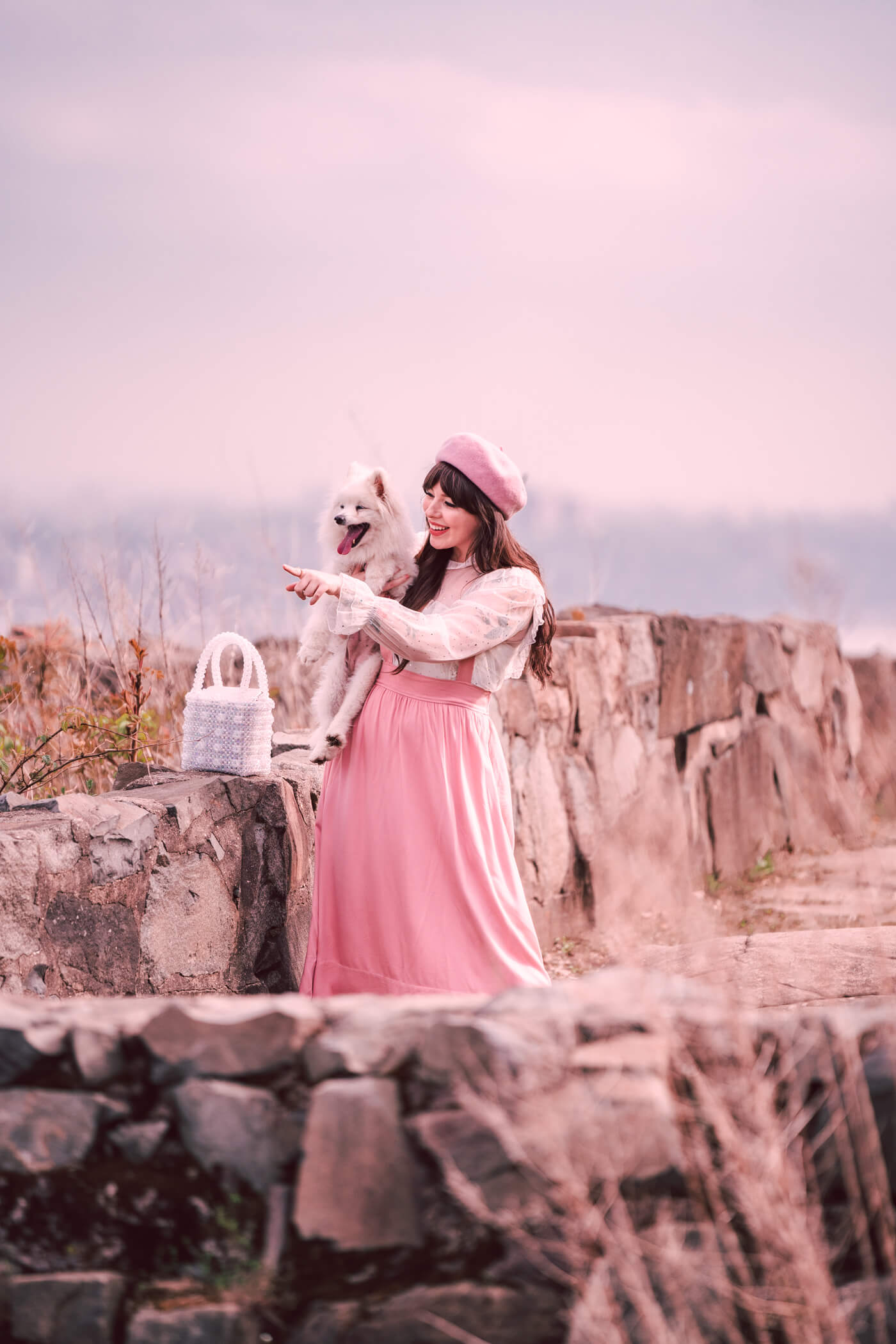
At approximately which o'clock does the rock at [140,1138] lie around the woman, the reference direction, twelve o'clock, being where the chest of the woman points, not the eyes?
The rock is roughly at 11 o'clock from the woman.

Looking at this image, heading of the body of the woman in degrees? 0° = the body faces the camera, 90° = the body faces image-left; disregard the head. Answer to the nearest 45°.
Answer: approximately 45°
